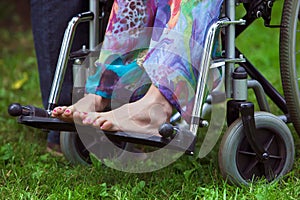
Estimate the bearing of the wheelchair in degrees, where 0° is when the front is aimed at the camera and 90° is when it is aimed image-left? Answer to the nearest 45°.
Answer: approximately 45°
